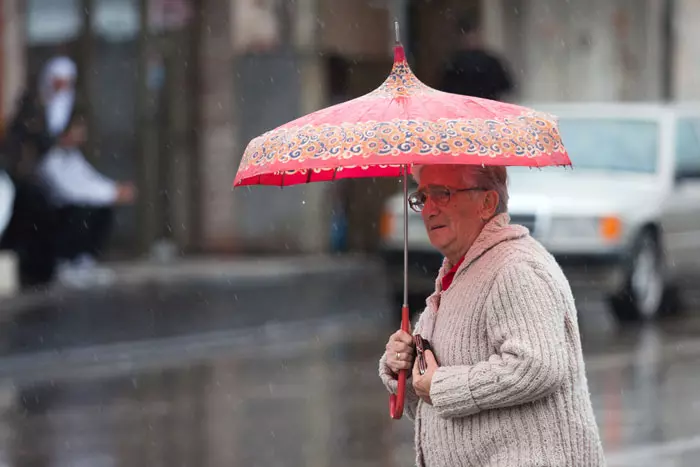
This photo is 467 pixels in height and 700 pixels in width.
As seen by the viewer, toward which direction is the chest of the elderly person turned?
to the viewer's left

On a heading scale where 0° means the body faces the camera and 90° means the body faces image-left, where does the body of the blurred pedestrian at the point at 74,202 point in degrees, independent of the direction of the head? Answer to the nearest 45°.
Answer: approximately 270°

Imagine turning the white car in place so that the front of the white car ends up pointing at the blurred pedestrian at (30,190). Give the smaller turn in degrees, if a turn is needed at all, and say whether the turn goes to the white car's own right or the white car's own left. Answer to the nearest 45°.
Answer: approximately 45° to the white car's own right

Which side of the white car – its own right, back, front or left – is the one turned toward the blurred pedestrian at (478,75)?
right

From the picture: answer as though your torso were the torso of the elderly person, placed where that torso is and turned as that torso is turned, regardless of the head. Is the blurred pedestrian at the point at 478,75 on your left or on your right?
on your right

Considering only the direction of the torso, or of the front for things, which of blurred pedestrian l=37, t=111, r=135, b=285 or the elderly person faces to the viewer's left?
the elderly person

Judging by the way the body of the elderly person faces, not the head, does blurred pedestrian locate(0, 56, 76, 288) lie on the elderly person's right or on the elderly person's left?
on the elderly person's right

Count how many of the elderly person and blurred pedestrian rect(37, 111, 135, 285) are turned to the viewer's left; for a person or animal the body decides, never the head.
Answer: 1

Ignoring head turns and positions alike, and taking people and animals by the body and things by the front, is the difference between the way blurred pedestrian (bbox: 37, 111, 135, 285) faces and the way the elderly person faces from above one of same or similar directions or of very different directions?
very different directions
